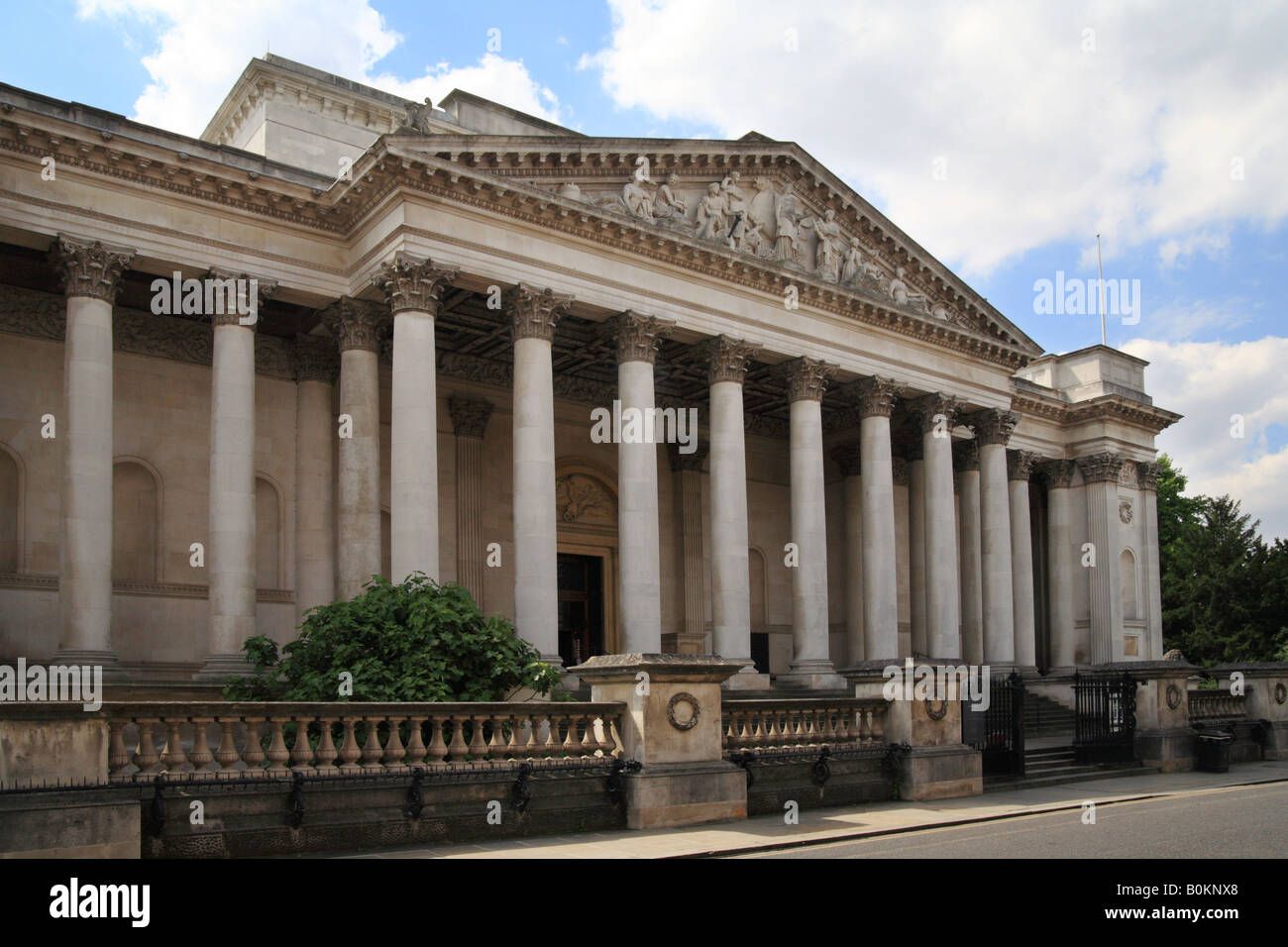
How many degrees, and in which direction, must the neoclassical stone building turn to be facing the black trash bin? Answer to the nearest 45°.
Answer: approximately 45° to its left

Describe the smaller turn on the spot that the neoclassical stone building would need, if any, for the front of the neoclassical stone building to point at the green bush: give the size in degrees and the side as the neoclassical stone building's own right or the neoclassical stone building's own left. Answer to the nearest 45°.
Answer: approximately 45° to the neoclassical stone building's own right

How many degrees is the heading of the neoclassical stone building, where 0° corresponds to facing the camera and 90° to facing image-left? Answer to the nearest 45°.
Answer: approximately 315°
